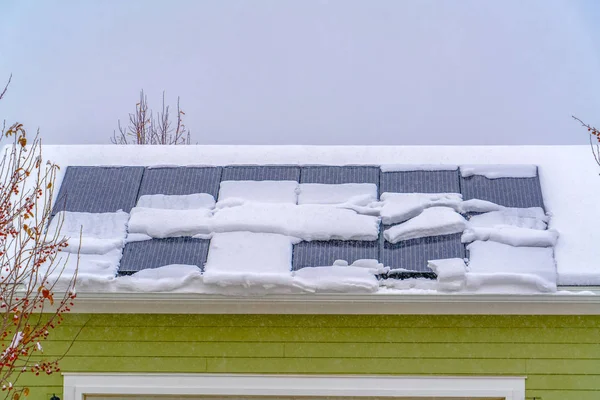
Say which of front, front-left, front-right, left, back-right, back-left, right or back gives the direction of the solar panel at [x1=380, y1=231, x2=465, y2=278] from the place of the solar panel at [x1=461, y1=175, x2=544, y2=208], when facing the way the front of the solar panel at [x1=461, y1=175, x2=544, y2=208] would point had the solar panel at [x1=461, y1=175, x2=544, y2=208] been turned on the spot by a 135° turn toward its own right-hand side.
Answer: left

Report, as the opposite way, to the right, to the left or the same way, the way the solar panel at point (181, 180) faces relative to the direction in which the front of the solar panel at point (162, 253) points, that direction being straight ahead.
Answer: the same way

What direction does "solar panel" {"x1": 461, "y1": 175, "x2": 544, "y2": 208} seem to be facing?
toward the camera

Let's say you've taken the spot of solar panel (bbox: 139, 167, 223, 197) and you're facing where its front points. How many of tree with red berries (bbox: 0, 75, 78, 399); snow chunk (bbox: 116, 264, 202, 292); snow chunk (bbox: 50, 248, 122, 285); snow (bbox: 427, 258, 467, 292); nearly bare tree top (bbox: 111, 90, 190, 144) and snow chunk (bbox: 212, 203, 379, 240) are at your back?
1

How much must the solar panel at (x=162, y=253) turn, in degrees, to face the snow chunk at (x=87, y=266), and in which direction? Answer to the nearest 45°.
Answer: approximately 90° to its right

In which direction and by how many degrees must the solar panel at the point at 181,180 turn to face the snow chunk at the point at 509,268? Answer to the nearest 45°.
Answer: approximately 45° to its left

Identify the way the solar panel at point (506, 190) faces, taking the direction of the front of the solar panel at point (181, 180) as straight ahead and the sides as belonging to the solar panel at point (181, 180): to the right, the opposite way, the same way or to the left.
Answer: the same way

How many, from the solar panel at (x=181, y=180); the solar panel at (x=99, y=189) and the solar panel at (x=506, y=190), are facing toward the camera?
3

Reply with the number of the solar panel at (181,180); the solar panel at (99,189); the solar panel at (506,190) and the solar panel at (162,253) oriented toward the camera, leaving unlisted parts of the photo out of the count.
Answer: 4

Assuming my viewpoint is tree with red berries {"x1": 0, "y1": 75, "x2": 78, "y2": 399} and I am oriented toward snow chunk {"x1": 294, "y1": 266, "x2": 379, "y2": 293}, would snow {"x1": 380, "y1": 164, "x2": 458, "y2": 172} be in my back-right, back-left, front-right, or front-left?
front-left

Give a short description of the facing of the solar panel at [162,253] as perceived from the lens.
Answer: facing the viewer

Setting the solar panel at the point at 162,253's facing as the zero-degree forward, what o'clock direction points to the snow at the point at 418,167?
The snow is roughly at 9 o'clock from the solar panel.

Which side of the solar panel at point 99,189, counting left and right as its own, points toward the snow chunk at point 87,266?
front

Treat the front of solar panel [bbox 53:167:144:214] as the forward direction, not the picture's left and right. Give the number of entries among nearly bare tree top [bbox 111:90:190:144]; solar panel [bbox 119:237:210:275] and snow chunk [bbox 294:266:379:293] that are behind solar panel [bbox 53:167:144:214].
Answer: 1

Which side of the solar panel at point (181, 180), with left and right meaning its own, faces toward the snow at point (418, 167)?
left

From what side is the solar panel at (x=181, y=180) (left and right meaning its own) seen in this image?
front

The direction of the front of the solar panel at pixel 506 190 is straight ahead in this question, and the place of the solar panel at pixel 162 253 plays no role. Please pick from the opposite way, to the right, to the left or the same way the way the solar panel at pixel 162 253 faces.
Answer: the same way

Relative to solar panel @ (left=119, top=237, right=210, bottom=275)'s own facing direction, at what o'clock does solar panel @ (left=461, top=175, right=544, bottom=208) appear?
solar panel @ (left=461, top=175, right=544, bottom=208) is roughly at 9 o'clock from solar panel @ (left=119, top=237, right=210, bottom=275).

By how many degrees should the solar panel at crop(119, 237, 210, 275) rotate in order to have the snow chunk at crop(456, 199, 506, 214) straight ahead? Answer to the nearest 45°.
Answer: approximately 90° to its left
